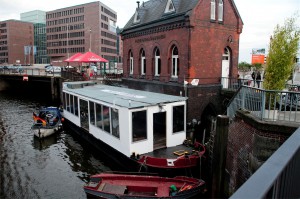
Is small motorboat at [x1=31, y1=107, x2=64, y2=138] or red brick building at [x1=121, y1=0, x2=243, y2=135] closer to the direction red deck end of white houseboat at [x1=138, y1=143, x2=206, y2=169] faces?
the red brick building

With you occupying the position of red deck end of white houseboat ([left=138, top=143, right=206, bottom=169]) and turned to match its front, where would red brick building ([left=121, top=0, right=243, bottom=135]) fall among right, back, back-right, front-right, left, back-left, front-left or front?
left

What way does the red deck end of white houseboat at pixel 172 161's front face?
to the viewer's right

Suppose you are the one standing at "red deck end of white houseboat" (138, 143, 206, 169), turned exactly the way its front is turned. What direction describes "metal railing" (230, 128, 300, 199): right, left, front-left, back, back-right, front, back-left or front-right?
right

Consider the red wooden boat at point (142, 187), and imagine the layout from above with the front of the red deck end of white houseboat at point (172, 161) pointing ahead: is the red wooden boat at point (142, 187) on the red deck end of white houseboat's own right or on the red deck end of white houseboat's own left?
on the red deck end of white houseboat's own right
